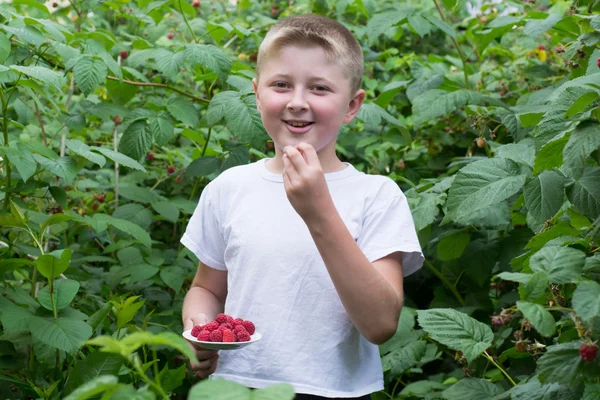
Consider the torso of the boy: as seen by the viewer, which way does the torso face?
toward the camera

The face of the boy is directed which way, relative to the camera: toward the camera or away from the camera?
toward the camera
